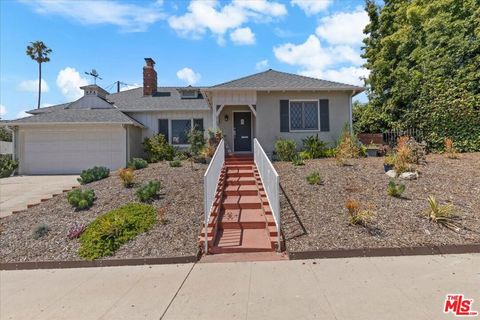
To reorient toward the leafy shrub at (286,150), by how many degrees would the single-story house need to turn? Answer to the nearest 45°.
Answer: approximately 45° to its left

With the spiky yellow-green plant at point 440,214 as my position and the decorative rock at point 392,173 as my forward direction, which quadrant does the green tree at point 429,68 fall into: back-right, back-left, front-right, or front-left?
front-right

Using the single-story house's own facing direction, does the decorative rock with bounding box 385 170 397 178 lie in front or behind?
in front

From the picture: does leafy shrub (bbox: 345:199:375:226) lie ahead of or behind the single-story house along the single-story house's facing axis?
ahead

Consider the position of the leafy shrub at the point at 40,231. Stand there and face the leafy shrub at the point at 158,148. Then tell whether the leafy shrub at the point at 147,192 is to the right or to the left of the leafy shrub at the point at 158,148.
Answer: right

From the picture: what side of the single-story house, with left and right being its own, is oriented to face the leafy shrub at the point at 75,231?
front

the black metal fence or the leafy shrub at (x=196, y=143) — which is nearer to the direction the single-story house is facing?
the leafy shrub

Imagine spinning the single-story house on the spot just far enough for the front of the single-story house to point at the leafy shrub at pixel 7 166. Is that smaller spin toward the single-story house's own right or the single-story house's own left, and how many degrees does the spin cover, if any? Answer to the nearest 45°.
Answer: approximately 90° to the single-story house's own right

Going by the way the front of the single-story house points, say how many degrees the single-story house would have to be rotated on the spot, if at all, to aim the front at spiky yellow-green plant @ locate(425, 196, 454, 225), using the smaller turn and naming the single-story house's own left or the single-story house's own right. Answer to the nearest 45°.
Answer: approximately 45° to the single-story house's own left

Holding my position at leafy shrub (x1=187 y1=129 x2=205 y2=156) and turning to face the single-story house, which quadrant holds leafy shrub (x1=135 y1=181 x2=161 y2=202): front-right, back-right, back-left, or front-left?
back-left

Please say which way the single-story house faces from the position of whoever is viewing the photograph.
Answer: facing the viewer

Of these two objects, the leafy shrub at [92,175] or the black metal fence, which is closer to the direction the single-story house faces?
the leafy shrub

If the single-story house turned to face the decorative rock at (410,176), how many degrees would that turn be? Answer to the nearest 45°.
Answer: approximately 45° to its left

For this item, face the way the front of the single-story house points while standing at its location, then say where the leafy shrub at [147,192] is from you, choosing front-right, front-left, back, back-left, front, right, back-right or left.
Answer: front

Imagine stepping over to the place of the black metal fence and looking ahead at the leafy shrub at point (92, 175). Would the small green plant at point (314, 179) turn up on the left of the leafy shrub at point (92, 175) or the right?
left
